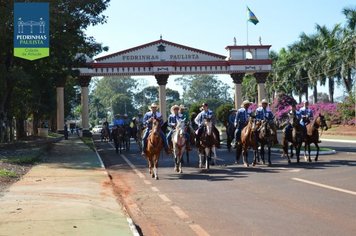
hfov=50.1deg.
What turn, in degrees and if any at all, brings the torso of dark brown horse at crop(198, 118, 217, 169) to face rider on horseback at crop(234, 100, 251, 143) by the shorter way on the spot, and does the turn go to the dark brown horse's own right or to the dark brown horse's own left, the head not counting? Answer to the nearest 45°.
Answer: approximately 135° to the dark brown horse's own left

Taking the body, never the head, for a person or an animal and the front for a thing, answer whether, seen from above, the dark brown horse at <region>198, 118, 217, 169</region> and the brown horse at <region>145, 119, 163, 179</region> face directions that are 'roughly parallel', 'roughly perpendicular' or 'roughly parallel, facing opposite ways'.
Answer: roughly parallel

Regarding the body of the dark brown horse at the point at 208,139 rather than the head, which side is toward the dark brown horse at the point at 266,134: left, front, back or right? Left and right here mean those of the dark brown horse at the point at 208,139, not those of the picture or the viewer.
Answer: left

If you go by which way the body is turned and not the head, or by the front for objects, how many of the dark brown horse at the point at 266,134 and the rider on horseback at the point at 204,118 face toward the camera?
2

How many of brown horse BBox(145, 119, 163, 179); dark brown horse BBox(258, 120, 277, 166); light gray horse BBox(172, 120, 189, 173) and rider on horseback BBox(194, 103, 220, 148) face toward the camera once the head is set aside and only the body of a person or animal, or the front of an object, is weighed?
4

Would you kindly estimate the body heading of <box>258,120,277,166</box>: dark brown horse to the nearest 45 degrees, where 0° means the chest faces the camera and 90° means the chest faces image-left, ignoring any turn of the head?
approximately 0°

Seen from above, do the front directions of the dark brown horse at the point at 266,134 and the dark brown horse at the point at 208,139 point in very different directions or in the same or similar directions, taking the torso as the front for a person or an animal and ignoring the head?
same or similar directions

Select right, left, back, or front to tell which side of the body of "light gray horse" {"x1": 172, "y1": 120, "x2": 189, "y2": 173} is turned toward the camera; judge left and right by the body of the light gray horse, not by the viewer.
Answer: front

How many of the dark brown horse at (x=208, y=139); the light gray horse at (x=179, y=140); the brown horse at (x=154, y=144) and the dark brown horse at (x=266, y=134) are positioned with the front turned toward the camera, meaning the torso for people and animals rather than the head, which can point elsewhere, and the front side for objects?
4

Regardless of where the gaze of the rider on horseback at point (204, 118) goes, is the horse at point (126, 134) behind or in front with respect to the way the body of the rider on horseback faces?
behind

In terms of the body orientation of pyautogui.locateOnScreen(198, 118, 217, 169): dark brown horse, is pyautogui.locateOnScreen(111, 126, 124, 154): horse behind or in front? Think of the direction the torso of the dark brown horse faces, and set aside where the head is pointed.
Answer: behind

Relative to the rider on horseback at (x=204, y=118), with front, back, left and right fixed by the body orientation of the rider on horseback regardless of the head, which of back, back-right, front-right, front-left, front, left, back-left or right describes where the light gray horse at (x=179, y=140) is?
front-right

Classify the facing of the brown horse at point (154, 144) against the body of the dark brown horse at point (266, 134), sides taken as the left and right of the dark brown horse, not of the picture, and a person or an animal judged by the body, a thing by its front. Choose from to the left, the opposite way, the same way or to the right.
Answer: the same way

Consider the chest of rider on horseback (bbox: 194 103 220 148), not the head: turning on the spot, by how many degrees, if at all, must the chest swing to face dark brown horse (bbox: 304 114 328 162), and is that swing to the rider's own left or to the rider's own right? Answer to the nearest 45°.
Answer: approximately 90° to the rider's own left

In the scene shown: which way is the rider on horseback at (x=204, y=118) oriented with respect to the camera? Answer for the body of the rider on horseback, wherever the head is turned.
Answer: toward the camera
